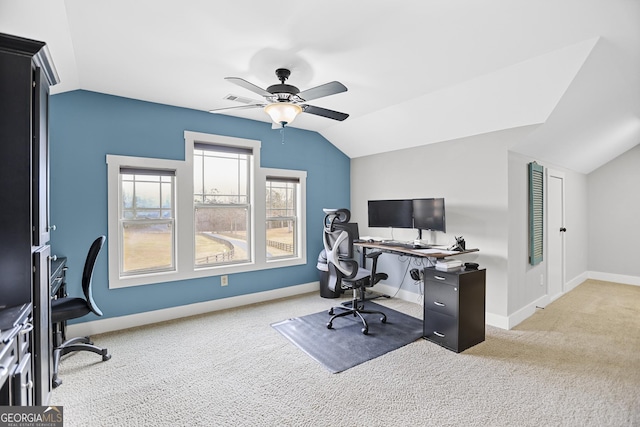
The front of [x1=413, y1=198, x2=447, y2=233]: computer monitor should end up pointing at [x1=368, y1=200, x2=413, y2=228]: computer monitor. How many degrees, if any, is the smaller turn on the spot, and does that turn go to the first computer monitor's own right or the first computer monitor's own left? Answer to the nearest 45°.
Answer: approximately 90° to the first computer monitor's own right

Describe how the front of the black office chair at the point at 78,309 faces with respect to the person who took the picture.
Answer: facing to the left of the viewer

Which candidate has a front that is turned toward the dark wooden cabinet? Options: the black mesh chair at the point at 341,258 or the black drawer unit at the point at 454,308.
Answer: the black drawer unit

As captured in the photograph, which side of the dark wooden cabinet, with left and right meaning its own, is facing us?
right

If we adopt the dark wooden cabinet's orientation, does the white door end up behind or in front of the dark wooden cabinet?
in front

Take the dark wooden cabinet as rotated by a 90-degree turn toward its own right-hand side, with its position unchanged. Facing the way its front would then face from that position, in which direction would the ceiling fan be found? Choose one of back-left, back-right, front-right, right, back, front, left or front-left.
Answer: left

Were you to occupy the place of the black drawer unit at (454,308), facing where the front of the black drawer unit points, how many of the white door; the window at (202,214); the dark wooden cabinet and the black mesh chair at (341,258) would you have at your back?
1

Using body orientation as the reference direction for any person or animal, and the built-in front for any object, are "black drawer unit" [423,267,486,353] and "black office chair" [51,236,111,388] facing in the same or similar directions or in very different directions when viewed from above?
same or similar directions

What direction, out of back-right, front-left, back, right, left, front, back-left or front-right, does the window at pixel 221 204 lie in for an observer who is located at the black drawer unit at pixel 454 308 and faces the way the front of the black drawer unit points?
front-right

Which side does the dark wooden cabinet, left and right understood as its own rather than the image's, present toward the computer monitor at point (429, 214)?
front

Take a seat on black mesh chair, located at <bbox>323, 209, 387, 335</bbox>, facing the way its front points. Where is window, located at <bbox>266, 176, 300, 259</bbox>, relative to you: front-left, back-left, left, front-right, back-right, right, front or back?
left

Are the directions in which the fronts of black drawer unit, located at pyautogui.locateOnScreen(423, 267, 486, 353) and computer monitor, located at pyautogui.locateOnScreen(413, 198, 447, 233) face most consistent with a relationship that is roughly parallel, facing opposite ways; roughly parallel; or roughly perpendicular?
roughly parallel

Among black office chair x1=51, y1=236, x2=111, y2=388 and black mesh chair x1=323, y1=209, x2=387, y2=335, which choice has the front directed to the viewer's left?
the black office chair

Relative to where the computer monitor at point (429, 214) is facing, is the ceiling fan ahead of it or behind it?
ahead

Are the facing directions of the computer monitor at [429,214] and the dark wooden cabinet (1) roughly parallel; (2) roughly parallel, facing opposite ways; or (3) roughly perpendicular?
roughly parallel, facing opposite ways

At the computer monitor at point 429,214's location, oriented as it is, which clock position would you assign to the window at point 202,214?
The window is roughly at 1 o'clock from the computer monitor.

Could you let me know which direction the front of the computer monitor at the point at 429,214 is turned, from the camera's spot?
facing the viewer and to the left of the viewer
